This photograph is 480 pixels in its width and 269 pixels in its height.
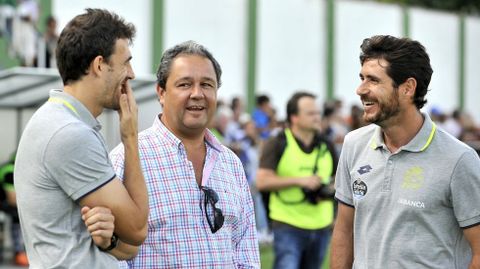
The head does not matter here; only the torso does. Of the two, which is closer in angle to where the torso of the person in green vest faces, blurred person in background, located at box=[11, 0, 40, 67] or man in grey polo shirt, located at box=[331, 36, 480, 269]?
the man in grey polo shirt

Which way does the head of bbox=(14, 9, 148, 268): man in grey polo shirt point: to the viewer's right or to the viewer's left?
to the viewer's right

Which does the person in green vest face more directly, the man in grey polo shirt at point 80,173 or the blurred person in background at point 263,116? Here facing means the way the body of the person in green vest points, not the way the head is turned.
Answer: the man in grey polo shirt

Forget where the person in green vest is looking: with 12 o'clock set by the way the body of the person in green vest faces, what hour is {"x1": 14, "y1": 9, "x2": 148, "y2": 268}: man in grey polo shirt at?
The man in grey polo shirt is roughly at 2 o'clock from the person in green vest.

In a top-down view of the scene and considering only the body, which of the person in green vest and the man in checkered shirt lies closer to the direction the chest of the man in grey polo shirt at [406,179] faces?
the man in checkered shirt

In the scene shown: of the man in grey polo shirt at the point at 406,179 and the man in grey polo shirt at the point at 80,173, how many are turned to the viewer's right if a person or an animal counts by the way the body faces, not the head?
1

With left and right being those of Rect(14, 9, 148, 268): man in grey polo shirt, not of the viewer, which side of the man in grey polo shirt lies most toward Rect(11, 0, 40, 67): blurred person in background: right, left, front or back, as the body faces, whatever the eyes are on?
left

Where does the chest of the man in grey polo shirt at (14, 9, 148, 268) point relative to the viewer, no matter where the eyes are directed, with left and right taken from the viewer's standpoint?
facing to the right of the viewer

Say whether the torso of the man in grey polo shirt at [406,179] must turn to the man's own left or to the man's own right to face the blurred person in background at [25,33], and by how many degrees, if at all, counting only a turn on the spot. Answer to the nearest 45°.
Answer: approximately 90° to the man's own right
